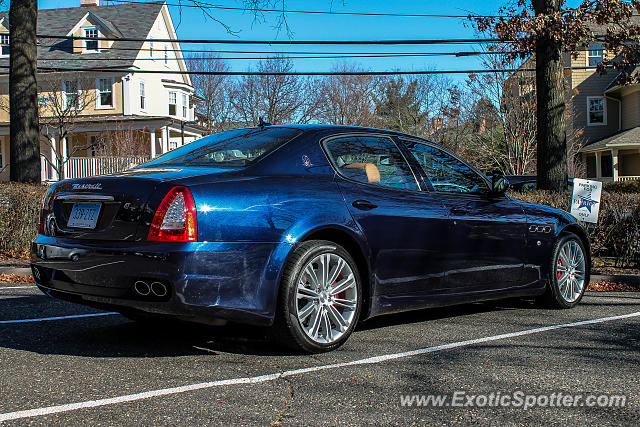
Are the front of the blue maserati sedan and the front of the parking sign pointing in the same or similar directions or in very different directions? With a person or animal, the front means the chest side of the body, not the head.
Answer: very different directions

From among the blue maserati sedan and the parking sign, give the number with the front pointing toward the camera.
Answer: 1

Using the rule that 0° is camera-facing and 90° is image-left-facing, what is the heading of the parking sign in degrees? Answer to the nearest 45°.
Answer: approximately 0°

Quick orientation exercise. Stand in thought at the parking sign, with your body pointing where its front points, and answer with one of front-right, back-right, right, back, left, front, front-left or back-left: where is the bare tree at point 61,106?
back-right

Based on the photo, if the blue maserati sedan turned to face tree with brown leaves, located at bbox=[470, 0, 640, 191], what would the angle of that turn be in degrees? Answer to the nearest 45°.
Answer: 0° — it already faces it

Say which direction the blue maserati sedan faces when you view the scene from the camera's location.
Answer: facing away from the viewer and to the right of the viewer

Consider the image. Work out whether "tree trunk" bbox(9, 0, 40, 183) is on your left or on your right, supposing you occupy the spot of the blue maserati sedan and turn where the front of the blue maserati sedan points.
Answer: on your left

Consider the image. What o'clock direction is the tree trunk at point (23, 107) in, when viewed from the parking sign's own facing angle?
The tree trunk is roughly at 3 o'clock from the parking sign.
